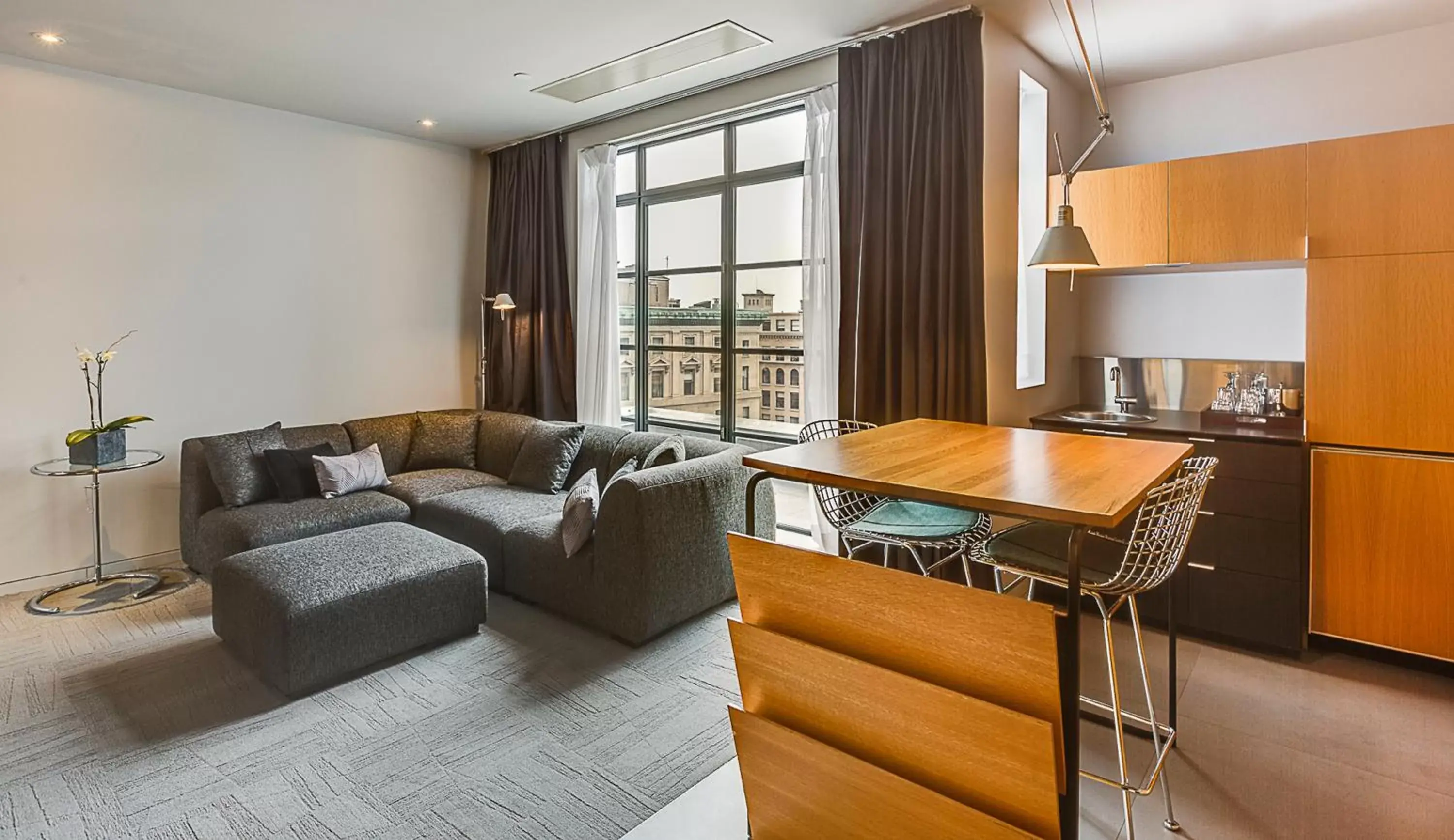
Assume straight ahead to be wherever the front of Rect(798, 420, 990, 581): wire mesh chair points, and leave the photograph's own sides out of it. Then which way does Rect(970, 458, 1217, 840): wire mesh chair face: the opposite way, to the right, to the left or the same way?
the opposite way

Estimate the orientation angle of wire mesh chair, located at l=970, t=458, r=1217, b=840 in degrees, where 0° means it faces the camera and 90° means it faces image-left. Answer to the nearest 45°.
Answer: approximately 135°

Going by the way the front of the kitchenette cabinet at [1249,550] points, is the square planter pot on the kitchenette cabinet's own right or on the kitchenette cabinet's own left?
on the kitchenette cabinet's own right

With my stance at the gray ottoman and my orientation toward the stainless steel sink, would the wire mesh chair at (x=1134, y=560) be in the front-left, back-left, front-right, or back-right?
front-right

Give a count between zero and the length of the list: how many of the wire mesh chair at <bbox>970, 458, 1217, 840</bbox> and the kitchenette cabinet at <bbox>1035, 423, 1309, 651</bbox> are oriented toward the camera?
1

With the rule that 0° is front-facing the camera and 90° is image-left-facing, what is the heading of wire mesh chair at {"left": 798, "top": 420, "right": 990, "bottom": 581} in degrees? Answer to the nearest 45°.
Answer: approximately 315°

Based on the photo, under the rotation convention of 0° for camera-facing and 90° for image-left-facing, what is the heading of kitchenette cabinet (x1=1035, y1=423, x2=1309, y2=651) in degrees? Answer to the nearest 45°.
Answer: approximately 0°

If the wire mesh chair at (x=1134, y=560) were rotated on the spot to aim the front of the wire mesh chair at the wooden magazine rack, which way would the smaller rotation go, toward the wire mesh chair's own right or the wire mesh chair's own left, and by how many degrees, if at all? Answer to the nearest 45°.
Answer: approximately 90° to the wire mesh chair's own left

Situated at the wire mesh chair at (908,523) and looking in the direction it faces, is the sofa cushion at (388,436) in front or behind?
behind
